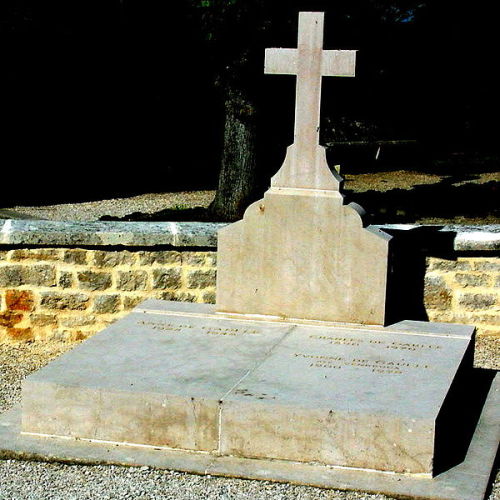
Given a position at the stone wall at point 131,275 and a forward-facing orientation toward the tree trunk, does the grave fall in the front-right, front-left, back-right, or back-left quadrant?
back-right

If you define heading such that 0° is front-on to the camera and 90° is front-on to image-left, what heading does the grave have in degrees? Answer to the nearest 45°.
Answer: approximately 0°

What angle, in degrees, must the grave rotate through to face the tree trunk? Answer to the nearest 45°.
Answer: approximately 180°
